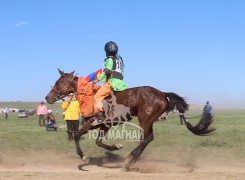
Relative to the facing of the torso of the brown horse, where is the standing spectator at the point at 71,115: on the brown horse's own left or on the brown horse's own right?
on the brown horse's own right

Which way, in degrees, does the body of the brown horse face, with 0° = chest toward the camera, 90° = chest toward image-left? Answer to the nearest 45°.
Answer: approximately 90°
